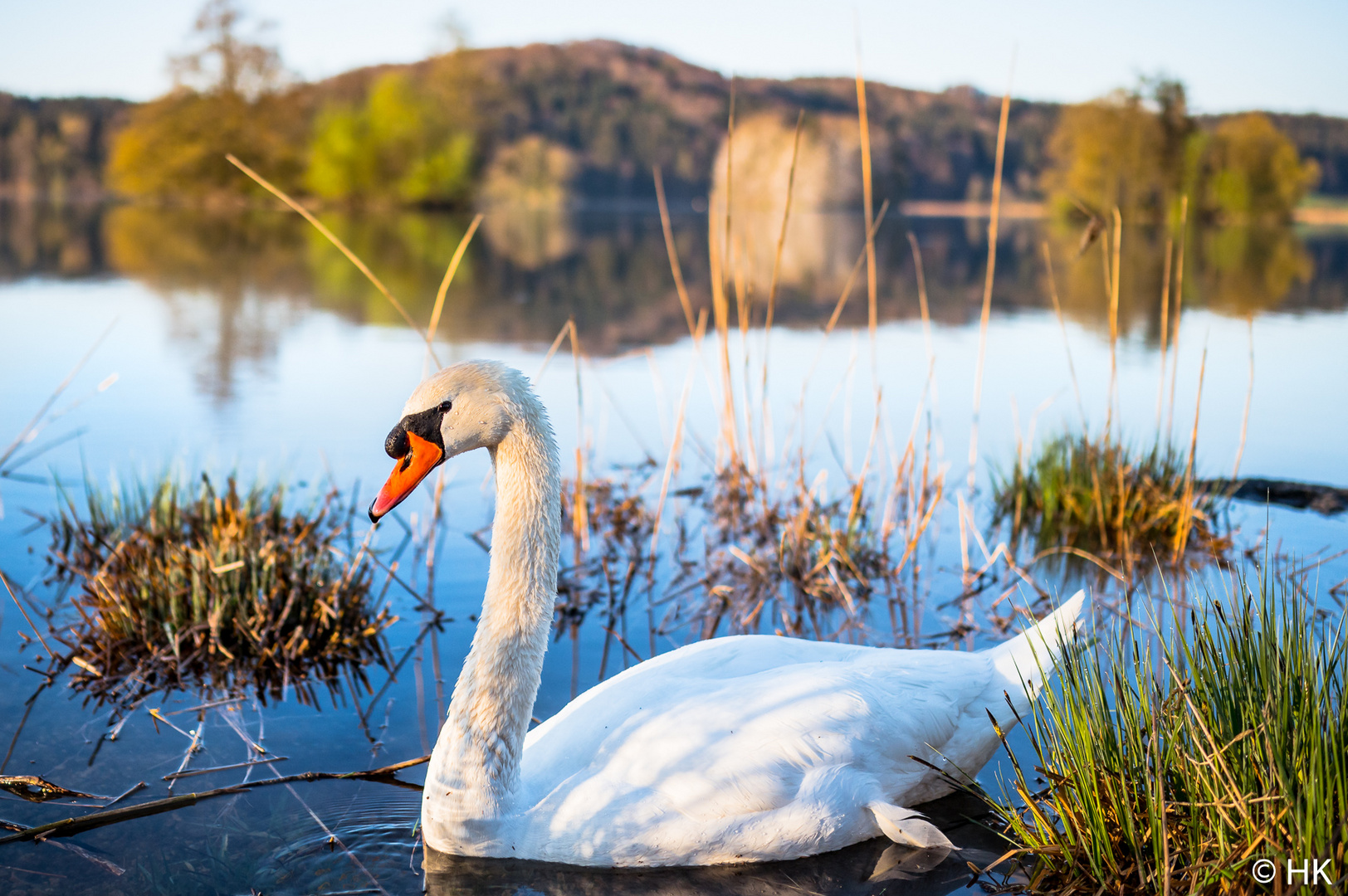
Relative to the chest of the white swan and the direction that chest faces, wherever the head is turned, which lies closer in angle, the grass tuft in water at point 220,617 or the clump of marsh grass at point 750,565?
the grass tuft in water

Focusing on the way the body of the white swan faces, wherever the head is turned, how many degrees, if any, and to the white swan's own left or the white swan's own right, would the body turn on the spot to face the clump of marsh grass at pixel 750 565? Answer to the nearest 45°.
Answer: approximately 90° to the white swan's own right

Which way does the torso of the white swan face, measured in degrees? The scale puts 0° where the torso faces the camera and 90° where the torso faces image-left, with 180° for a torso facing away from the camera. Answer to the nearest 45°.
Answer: approximately 90°

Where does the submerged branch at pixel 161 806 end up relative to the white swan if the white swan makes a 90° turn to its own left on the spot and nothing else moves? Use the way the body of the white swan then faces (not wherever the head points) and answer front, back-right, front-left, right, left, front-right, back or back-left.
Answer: right

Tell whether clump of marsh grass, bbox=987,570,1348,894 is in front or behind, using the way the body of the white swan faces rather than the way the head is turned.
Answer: behind

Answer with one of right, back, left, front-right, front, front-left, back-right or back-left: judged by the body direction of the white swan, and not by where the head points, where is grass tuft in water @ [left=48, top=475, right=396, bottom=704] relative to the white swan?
front-right

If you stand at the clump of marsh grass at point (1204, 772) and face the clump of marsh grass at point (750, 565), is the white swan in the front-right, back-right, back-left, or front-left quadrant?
front-left
